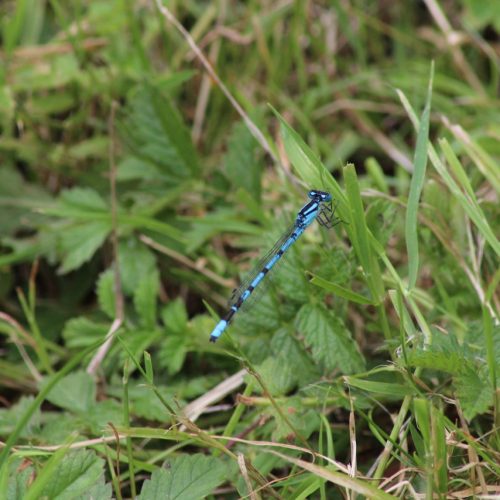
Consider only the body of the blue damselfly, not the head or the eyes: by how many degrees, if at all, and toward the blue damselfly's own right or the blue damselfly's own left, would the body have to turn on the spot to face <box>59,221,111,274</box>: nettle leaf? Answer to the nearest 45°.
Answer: approximately 90° to the blue damselfly's own left

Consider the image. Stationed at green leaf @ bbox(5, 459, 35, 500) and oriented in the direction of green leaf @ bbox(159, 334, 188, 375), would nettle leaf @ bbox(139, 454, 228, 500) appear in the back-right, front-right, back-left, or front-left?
front-right

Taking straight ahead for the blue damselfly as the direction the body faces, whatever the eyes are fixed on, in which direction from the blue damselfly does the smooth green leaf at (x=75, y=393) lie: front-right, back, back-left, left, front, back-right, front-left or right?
back-left

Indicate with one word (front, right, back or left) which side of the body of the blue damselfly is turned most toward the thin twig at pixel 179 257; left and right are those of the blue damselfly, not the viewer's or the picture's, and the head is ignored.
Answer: left

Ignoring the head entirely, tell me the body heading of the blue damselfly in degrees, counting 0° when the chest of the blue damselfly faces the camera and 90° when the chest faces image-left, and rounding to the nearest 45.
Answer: approximately 225°

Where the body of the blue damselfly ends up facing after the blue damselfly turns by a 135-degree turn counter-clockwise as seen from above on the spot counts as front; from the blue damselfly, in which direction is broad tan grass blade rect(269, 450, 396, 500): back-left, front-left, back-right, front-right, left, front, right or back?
left

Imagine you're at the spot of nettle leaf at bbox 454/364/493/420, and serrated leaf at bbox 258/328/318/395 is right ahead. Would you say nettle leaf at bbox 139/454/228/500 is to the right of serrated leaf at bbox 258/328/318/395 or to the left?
left

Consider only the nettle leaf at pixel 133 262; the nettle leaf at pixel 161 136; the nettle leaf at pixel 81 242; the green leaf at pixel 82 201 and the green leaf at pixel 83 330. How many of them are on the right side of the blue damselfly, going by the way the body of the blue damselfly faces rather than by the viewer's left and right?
0

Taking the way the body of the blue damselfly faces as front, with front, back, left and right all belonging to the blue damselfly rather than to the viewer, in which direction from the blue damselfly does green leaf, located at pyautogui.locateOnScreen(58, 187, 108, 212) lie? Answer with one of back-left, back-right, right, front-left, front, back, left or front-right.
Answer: left

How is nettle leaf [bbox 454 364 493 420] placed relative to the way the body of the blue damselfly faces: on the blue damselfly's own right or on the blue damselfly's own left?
on the blue damselfly's own right

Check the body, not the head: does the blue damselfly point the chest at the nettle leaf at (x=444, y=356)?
no

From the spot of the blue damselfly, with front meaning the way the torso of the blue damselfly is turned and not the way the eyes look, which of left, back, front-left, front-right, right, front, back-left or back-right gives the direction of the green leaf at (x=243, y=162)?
front-left
